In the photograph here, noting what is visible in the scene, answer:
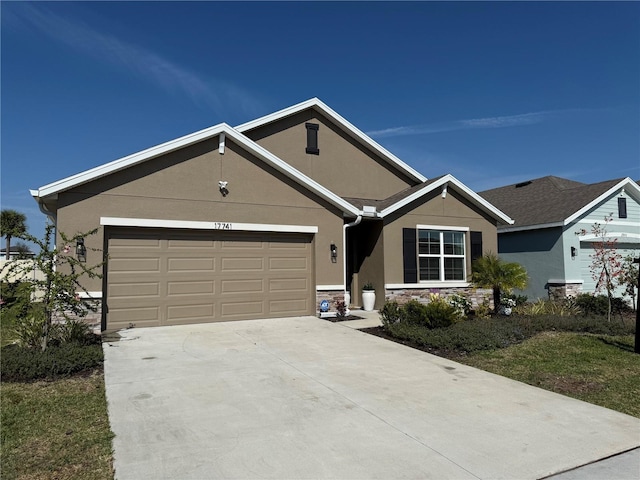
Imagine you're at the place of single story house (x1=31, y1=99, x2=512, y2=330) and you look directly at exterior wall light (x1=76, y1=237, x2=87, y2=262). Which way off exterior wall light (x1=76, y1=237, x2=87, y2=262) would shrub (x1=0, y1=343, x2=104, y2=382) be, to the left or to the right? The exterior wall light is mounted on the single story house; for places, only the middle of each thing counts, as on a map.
left

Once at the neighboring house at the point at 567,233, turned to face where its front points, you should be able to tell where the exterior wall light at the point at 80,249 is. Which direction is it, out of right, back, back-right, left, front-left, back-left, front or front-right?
right

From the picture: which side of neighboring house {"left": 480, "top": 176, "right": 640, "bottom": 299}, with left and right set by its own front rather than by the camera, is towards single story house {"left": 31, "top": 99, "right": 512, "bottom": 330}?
right

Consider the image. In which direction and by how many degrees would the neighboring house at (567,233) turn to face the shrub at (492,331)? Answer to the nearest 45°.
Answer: approximately 45° to its right

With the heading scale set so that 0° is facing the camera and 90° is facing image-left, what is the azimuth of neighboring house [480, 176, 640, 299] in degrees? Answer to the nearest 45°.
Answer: approximately 315°

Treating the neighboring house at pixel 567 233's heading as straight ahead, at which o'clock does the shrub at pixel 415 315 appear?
The shrub is roughly at 2 o'clock from the neighboring house.

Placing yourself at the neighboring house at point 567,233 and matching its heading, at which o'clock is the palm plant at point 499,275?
The palm plant is roughly at 2 o'clock from the neighboring house.

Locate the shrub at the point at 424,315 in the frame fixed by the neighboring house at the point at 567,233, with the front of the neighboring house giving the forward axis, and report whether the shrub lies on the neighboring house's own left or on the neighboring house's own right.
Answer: on the neighboring house's own right

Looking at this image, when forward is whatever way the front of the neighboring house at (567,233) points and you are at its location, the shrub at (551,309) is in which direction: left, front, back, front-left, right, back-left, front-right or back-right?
front-right

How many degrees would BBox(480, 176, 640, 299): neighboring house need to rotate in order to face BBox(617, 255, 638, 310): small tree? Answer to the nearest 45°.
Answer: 0° — it already faces it
